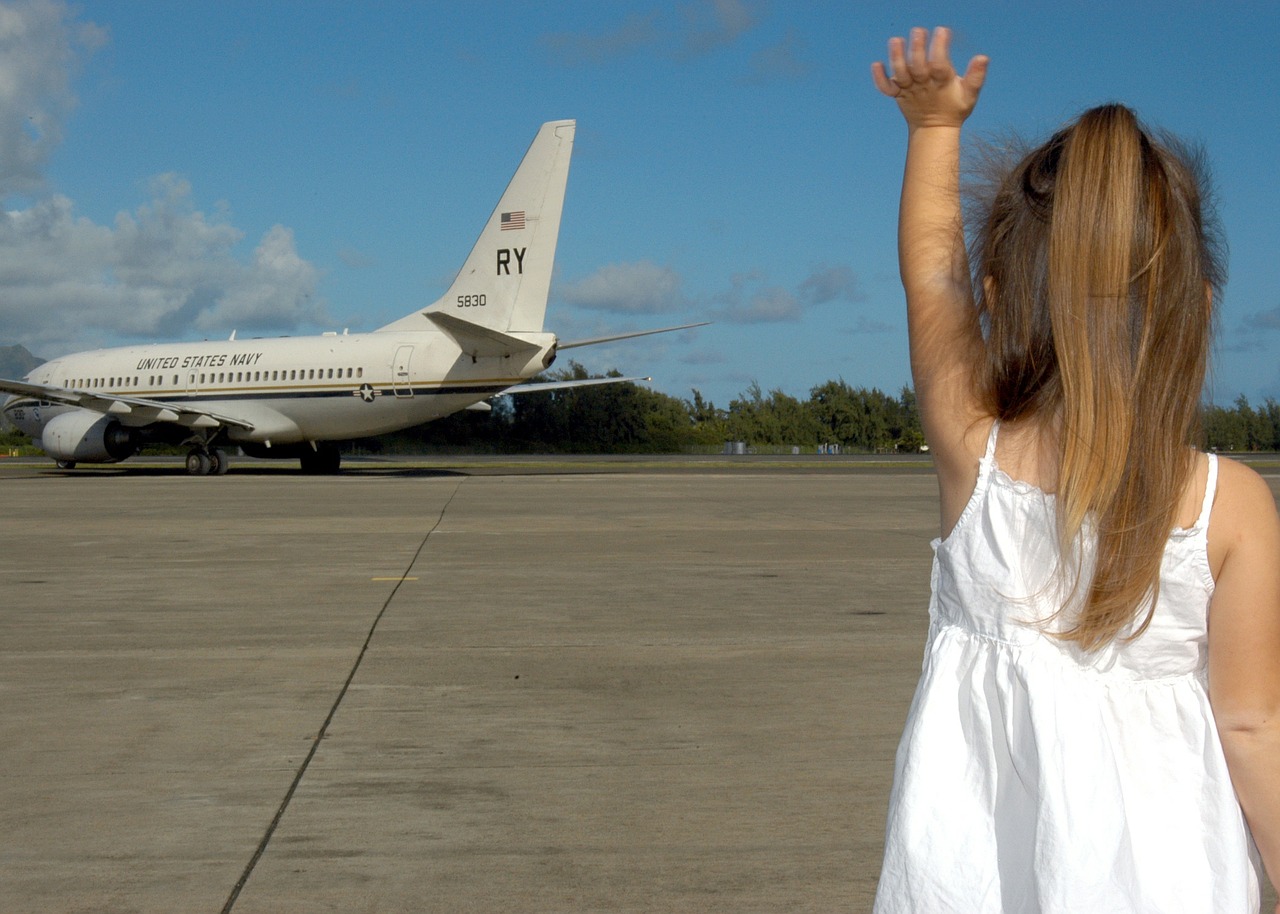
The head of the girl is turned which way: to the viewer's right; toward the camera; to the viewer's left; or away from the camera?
away from the camera

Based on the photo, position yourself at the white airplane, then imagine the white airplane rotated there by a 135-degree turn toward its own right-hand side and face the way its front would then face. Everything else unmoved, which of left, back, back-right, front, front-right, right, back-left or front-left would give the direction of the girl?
right

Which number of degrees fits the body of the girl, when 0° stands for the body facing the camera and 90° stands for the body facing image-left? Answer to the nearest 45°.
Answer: approximately 180°

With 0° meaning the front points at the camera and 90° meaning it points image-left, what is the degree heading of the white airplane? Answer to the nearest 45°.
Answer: approximately 135°
